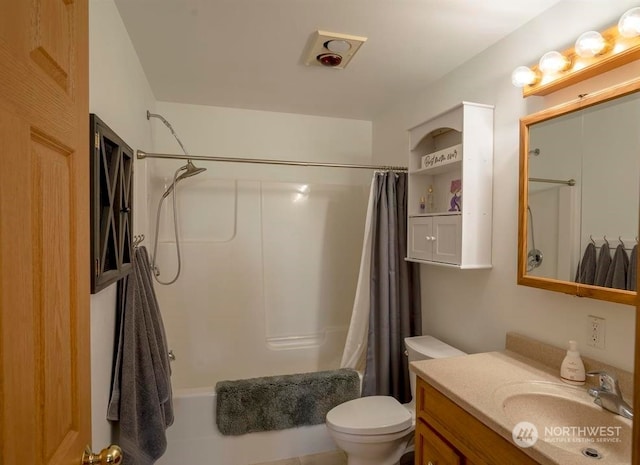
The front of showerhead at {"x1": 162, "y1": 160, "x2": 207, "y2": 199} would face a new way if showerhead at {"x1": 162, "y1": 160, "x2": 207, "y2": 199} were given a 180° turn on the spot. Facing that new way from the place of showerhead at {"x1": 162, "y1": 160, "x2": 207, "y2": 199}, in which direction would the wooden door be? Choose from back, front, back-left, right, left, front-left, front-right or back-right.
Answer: left

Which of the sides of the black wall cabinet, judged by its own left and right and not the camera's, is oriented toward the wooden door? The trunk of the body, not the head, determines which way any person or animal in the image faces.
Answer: right

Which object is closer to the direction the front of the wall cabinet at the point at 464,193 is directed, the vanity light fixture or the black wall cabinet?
the black wall cabinet

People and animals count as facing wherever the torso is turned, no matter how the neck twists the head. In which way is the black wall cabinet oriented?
to the viewer's right

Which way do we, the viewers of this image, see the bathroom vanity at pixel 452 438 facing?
facing the viewer and to the left of the viewer

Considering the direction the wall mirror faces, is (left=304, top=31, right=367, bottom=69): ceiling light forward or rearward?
forward

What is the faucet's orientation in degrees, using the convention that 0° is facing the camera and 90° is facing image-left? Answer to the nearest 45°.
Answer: approximately 45°

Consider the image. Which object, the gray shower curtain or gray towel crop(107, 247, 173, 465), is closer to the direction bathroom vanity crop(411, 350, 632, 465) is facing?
the gray towel

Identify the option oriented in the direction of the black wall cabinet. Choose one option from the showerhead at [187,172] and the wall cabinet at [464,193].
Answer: the wall cabinet

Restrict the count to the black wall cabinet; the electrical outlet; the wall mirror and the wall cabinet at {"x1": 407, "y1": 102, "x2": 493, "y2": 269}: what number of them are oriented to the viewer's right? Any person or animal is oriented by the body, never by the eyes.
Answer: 1

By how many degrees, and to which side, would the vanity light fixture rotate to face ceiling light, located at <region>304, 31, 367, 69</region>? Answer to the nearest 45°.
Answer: approximately 45° to its right

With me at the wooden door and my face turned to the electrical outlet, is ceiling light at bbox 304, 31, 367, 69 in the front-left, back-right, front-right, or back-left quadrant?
front-left
